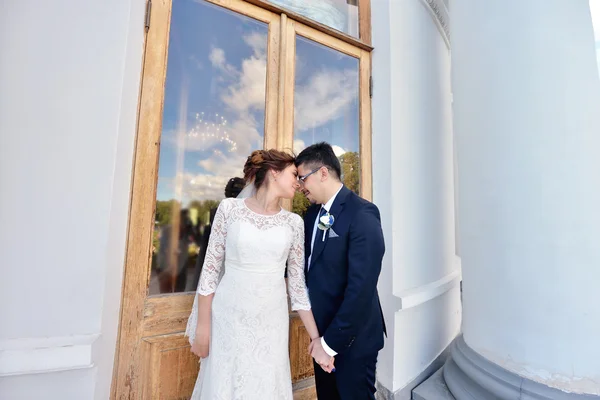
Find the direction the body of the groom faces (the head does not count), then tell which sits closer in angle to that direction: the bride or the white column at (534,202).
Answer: the bride

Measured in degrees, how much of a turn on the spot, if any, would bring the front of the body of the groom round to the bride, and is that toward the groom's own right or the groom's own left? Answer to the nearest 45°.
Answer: approximately 45° to the groom's own right

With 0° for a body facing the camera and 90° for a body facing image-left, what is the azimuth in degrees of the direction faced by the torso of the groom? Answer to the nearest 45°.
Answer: approximately 45°

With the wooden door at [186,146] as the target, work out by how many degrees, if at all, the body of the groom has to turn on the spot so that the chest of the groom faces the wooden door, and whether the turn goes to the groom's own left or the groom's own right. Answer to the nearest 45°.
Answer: approximately 45° to the groom's own right

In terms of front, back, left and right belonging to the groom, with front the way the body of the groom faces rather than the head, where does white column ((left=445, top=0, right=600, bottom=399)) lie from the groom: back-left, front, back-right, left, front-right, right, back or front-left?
back-left
